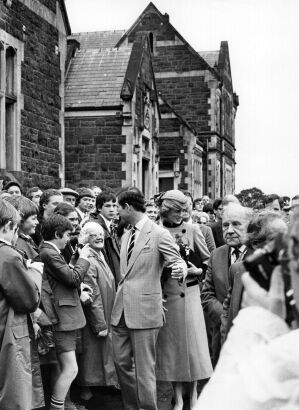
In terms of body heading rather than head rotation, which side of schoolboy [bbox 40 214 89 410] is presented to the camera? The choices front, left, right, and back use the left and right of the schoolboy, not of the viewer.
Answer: right

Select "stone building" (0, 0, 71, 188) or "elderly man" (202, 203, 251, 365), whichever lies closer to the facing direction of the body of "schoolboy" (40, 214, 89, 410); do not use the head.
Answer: the elderly man

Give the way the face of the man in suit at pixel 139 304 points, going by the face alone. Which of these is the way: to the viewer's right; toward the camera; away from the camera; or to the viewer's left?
to the viewer's left

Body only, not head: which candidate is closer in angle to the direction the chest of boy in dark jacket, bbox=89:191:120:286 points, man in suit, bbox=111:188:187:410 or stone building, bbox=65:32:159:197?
the man in suit

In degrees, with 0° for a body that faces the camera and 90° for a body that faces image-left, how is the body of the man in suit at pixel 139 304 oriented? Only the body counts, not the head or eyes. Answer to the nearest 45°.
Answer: approximately 45°

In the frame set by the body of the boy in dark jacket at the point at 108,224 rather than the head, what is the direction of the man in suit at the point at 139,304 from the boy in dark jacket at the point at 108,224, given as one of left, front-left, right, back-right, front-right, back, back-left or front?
front-right

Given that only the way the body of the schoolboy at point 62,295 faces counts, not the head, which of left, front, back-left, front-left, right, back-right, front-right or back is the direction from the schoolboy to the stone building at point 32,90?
left

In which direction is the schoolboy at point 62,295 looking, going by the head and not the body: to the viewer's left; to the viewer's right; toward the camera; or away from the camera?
to the viewer's right
